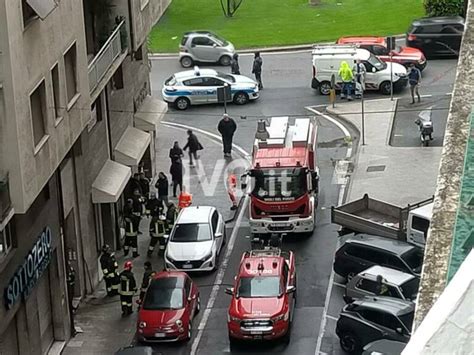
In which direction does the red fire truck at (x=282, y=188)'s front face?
toward the camera

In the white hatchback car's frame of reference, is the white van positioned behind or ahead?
behind

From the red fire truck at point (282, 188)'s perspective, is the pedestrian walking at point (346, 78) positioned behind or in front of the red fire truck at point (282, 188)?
behind

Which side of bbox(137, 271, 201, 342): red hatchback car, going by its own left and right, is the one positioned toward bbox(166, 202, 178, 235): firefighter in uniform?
back

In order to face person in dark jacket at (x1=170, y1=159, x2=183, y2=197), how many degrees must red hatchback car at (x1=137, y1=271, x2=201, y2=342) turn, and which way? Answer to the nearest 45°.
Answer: approximately 180°

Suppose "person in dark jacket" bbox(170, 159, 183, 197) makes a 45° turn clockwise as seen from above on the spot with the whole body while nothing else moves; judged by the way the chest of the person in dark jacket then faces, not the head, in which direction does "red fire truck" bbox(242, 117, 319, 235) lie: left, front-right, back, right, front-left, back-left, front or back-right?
right

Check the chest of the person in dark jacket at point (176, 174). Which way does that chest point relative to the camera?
away from the camera

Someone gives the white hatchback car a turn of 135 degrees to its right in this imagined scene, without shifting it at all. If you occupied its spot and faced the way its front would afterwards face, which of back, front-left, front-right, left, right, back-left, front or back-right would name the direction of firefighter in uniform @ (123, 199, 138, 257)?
front

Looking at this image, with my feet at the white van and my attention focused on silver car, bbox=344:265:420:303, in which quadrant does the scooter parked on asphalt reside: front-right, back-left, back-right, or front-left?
front-left

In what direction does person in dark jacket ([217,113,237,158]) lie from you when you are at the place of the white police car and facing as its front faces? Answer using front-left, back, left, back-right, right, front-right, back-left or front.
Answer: right

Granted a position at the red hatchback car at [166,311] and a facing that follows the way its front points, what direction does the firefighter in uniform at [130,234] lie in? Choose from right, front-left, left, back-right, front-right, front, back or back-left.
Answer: back

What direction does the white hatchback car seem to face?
toward the camera

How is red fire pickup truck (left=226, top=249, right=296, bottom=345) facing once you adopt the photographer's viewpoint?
facing the viewer

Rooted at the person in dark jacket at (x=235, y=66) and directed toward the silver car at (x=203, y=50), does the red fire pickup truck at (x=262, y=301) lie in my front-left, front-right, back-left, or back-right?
back-left

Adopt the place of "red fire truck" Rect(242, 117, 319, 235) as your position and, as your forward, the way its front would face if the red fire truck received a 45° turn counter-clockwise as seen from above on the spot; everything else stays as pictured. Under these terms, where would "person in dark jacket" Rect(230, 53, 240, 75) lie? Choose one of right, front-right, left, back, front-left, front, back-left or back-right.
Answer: back-left
